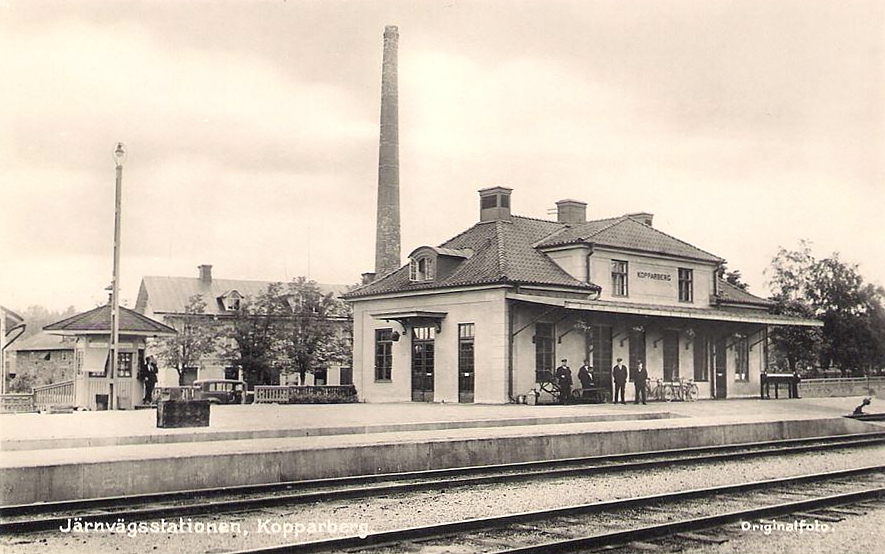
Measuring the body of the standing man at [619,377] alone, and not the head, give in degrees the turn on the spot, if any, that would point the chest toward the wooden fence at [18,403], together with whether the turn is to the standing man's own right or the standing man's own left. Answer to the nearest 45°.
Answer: approximately 45° to the standing man's own right

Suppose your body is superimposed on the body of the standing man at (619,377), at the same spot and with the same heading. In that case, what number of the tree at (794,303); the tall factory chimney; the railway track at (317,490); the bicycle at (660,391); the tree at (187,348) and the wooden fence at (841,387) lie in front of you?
1

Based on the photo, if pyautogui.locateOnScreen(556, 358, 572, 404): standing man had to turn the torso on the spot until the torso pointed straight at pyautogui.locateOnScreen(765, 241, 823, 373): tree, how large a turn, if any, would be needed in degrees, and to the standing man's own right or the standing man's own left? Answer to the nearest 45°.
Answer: approximately 135° to the standing man's own left

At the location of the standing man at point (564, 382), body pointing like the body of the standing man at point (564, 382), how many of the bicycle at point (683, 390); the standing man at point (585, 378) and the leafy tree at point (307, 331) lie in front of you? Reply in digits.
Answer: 0

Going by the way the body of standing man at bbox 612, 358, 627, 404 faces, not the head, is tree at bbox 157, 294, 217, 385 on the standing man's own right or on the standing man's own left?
on the standing man's own right

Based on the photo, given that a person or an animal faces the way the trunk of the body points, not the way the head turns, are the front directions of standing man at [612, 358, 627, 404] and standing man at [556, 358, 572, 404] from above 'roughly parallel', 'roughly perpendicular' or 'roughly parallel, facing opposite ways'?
roughly parallel

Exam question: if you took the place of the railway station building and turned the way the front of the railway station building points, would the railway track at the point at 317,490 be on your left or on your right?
on your right

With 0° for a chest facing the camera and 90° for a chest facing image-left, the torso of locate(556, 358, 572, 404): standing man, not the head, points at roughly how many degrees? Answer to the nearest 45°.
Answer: approximately 0°

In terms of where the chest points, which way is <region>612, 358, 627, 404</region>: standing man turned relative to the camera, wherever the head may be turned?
toward the camera

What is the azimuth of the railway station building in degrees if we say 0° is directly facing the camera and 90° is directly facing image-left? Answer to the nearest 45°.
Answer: approximately 315°

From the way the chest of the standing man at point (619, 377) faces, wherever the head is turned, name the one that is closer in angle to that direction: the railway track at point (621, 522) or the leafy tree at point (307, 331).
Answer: the railway track

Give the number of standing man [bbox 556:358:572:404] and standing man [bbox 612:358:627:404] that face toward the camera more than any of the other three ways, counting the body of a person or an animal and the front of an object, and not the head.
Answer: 2

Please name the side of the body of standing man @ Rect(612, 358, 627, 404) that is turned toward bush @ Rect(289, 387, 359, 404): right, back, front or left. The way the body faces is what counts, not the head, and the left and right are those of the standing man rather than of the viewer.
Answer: right
